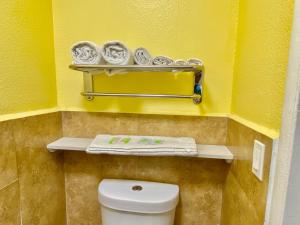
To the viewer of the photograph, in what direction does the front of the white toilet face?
facing the viewer
